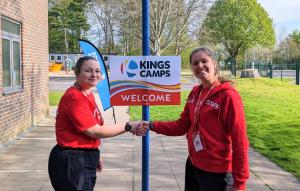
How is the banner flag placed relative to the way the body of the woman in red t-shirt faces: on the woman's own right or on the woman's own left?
on the woman's own left

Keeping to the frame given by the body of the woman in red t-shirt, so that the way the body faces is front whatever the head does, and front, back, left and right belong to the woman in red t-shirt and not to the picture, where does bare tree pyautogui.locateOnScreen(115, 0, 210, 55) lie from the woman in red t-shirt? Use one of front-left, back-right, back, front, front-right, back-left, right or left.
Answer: left

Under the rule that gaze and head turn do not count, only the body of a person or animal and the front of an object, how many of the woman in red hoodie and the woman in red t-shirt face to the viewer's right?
1

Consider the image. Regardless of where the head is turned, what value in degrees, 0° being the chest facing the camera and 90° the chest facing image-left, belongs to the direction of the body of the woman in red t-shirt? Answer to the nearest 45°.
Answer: approximately 270°

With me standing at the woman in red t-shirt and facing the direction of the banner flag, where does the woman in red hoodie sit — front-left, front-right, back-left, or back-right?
back-right

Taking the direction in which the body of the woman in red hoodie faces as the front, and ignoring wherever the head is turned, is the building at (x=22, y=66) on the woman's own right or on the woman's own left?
on the woman's own right

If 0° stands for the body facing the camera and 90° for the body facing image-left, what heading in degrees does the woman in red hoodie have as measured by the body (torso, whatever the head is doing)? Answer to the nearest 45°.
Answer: approximately 45°

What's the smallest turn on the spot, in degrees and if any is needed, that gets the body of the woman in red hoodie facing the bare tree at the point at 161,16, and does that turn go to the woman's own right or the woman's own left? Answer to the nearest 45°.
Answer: approximately 135° to the woman's own right

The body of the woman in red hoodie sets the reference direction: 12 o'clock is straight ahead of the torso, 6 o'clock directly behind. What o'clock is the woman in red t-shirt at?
The woman in red t-shirt is roughly at 2 o'clock from the woman in red hoodie.
